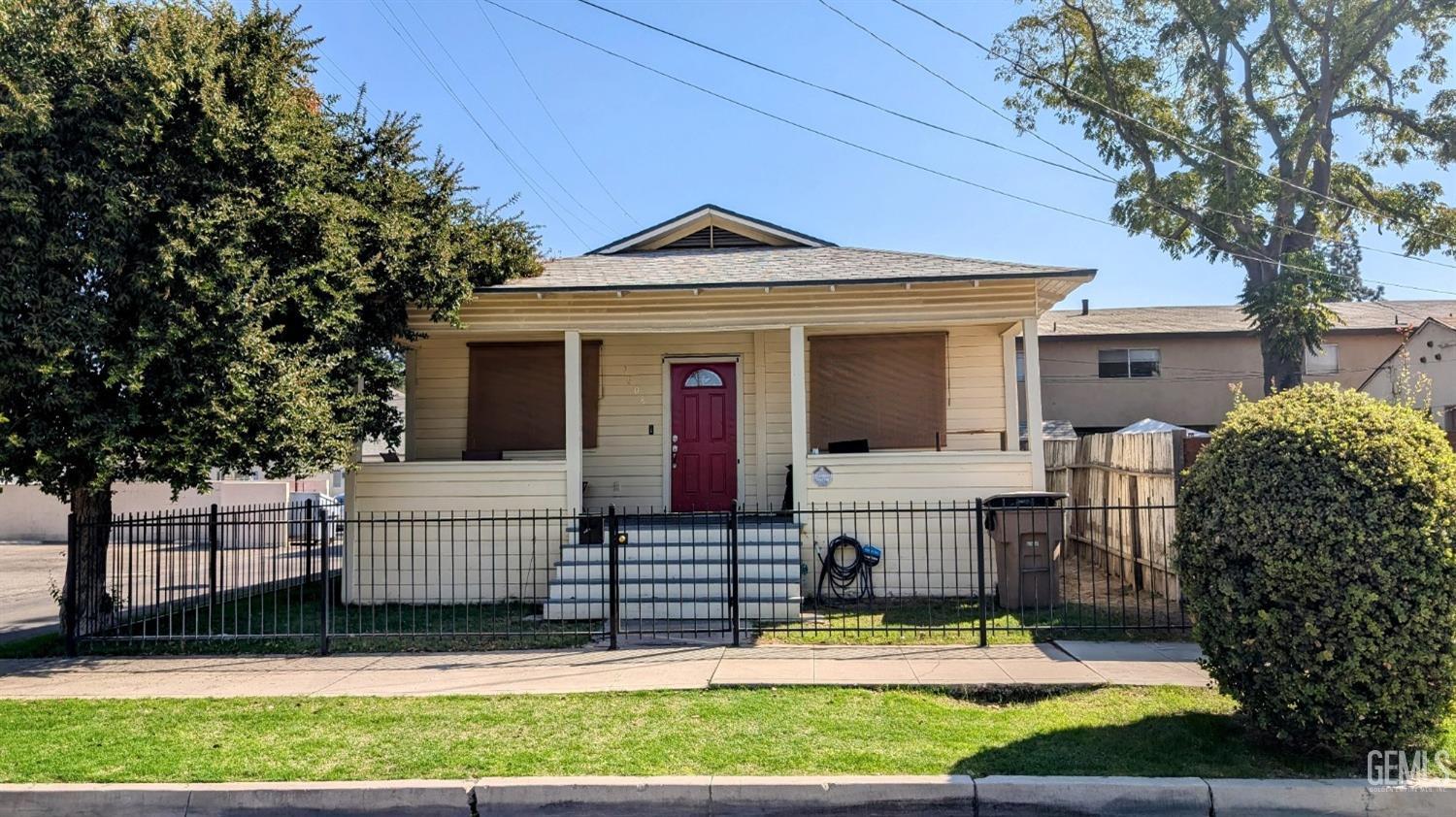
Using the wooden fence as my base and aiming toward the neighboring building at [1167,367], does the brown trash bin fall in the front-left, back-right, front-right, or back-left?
back-left

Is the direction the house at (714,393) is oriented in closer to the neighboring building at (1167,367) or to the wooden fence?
the wooden fence

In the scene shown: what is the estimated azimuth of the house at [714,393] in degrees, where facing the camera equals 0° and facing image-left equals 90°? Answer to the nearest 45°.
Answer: approximately 0°

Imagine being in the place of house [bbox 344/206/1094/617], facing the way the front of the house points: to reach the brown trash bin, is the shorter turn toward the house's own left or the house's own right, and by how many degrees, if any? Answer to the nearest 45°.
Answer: approximately 45° to the house's own left

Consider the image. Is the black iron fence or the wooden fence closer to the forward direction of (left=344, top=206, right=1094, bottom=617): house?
the black iron fence

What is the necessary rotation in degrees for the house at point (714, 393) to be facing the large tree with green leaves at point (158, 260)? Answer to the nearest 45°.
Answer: approximately 45° to its right

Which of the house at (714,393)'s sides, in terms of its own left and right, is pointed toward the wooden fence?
left

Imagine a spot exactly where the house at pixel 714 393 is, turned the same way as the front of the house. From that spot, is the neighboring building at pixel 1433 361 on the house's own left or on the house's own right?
on the house's own left
